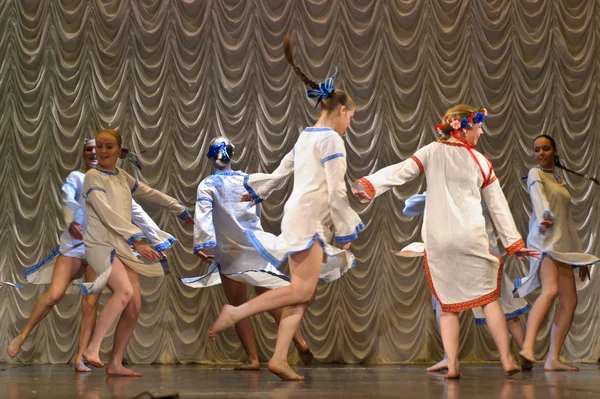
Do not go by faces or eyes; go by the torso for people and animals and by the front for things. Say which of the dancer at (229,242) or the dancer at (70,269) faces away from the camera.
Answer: the dancer at (229,242)

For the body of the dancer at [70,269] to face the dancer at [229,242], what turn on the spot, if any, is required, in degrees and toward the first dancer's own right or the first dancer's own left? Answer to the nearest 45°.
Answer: approximately 45° to the first dancer's own left

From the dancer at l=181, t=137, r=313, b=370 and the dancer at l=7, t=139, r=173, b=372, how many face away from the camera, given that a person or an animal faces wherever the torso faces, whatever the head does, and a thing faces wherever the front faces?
1

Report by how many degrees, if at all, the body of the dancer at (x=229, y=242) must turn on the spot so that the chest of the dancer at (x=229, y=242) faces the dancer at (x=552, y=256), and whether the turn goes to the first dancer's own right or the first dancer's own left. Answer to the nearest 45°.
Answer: approximately 90° to the first dancer's own right

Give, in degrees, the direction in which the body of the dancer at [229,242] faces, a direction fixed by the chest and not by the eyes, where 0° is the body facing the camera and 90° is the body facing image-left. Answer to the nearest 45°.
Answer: approximately 180°

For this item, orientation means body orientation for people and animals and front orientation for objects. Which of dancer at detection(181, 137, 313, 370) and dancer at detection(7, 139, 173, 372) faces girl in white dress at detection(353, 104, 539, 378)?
dancer at detection(7, 139, 173, 372)

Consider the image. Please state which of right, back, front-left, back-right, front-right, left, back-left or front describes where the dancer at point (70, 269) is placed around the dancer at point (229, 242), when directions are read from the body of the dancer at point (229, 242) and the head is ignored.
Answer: left
